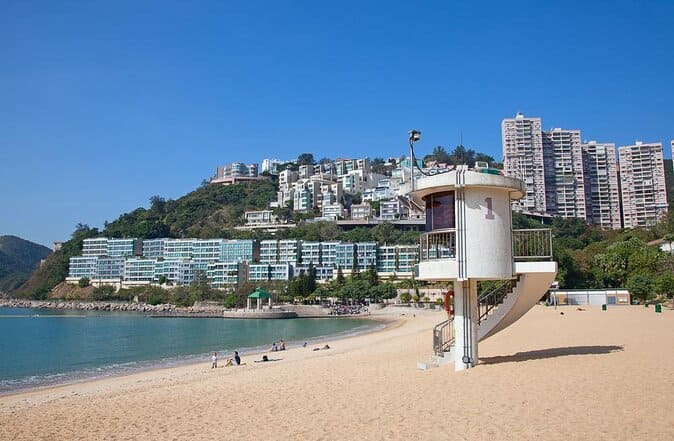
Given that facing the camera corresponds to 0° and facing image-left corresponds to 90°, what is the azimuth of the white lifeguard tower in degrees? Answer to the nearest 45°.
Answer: approximately 90°
